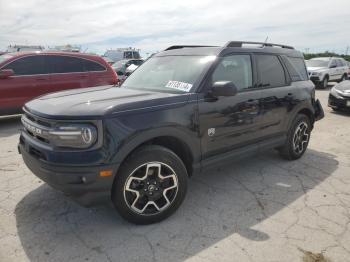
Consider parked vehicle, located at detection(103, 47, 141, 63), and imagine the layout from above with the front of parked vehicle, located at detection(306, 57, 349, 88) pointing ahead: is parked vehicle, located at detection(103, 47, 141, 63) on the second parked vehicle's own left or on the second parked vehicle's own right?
on the second parked vehicle's own right

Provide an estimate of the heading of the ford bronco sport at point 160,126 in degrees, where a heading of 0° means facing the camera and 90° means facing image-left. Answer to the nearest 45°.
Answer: approximately 45°

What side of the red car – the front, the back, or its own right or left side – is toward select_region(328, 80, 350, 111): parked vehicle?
back

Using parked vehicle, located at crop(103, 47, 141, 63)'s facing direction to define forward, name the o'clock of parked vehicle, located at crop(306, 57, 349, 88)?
parked vehicle, located at crop(306, 57, 349, 88) is roughly at 9 o'clock from parked vehicle, located at crop(103, 47, 141, 63).

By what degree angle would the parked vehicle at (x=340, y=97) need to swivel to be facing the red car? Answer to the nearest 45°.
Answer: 0° — it already faces it

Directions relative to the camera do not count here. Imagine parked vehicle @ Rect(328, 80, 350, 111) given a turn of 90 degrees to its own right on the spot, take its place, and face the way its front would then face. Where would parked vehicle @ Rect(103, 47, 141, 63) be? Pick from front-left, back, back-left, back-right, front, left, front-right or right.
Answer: front

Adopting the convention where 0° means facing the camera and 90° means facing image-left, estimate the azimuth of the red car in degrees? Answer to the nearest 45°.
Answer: approximately 90°

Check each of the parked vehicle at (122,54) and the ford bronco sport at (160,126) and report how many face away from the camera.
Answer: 0

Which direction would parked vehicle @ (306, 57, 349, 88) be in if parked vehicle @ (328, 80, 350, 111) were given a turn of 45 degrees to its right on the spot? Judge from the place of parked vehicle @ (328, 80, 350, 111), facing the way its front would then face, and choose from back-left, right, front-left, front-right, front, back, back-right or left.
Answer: right

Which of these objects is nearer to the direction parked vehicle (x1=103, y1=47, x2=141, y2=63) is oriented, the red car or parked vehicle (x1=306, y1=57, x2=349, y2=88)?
the red car

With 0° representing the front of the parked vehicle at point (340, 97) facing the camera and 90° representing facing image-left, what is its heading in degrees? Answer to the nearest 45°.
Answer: approximately 45°

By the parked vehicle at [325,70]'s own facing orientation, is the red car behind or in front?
in front

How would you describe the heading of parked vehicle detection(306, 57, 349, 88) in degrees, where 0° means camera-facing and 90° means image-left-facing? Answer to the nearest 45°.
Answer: approximately 45°
